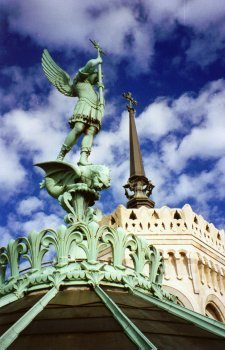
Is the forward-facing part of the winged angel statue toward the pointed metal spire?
no
